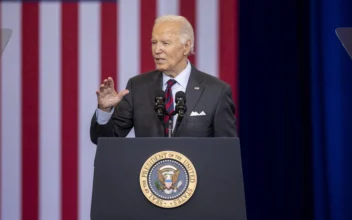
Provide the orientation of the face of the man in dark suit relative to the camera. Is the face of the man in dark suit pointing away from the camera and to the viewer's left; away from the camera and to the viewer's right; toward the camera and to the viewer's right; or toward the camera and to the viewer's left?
toward the camera and to the viewer's left

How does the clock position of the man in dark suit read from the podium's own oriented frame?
The man in dark suit is roughly at 6 o'clock from the podium.

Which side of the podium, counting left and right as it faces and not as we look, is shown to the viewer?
front
